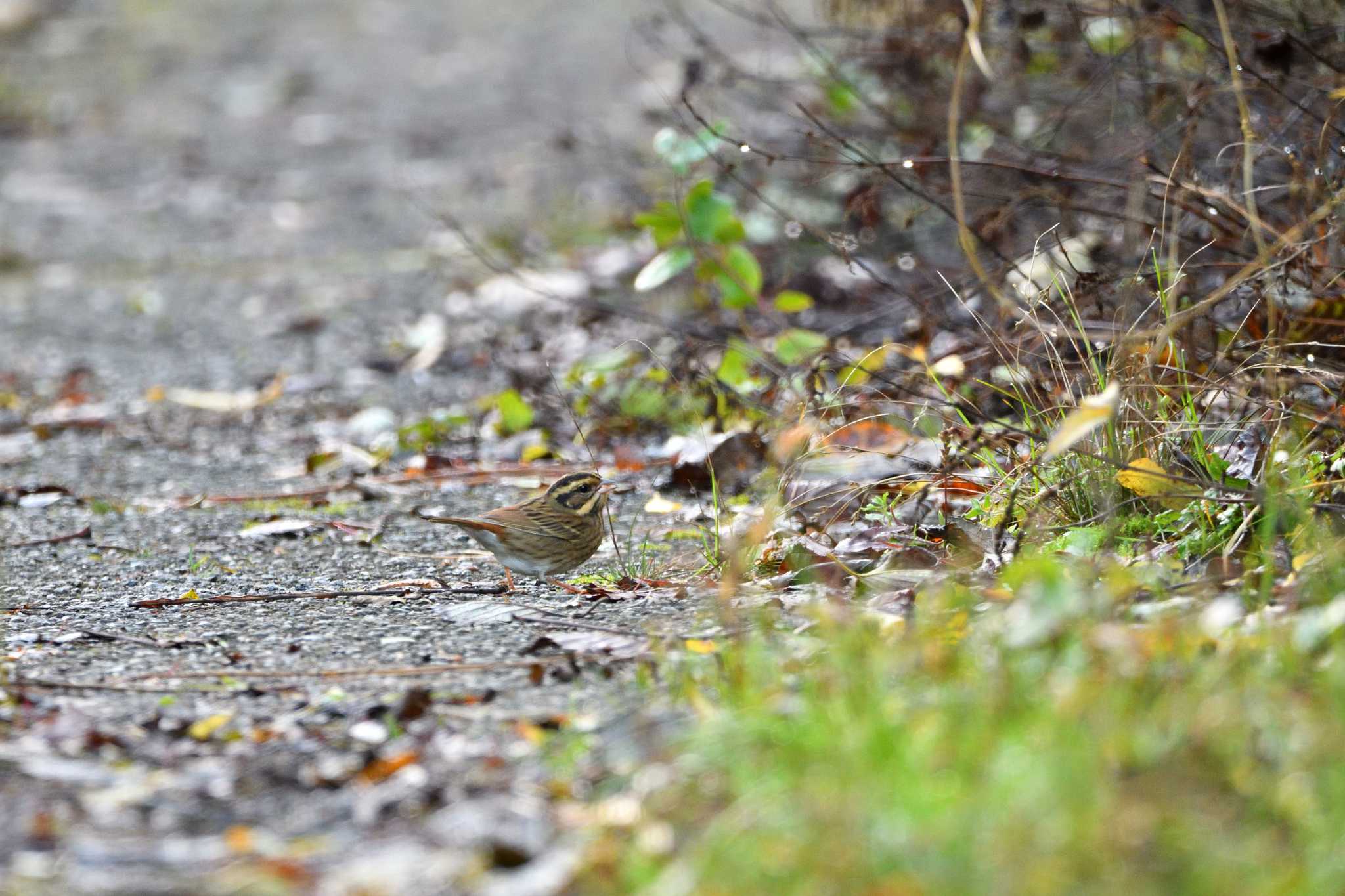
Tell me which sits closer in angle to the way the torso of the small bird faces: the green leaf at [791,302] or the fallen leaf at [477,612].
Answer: the green leaf

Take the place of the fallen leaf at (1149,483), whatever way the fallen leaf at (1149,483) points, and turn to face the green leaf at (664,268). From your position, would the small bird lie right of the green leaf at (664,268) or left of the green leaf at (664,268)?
left

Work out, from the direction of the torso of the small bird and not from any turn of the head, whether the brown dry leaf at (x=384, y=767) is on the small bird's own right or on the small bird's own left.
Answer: on the small bird's own right

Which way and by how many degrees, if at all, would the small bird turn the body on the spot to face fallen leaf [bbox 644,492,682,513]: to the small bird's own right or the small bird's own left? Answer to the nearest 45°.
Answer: approximately 45° to the small bird's own left

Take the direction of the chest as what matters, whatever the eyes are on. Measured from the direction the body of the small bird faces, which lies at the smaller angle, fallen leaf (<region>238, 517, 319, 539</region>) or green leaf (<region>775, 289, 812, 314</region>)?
the green leaf

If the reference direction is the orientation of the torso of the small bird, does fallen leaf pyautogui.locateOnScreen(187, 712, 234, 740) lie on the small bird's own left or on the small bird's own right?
on the small bird's own right

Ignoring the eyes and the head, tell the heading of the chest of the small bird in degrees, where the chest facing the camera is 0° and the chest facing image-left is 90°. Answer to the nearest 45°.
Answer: approximately 270°

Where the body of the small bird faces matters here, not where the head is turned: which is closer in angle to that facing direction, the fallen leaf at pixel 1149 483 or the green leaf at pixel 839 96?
the fallen leaf

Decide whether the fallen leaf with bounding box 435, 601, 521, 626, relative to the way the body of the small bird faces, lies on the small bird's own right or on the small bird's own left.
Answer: on the small bird's own right
